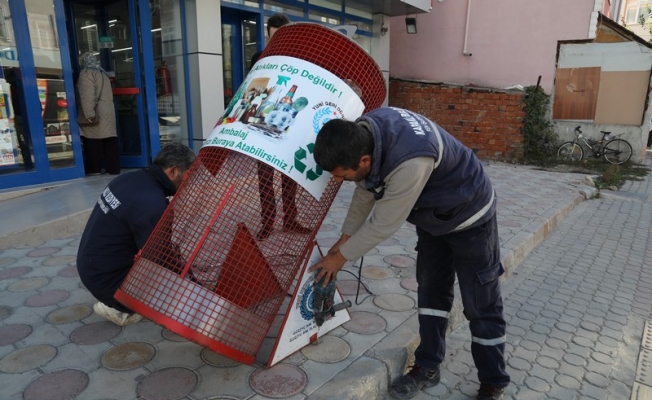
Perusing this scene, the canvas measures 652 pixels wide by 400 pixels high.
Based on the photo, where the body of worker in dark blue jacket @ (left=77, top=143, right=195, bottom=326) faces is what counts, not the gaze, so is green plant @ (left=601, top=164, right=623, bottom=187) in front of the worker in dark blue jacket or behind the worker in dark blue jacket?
in front

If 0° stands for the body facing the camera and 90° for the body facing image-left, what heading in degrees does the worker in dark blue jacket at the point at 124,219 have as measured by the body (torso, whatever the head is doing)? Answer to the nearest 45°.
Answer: approximately 225°

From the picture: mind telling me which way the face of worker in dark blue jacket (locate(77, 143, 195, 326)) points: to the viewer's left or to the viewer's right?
to the viewer's right

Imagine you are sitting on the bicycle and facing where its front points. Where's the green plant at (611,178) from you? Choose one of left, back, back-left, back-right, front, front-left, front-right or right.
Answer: left

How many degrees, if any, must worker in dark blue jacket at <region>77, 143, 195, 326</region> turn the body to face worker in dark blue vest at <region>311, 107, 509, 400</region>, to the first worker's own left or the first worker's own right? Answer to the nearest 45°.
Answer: approximately 90° to the first worker's own right

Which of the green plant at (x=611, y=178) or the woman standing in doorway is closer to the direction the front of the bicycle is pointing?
the woman standing in doorway

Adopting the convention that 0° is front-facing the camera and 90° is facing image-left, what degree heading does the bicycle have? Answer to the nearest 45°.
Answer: approximately 90°

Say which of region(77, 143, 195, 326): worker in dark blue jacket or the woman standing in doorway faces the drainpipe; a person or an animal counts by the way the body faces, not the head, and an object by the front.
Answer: the worker in dark blue jacket

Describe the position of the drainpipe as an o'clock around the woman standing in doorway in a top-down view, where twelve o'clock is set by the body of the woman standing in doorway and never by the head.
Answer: The drainpipe is roughly at 4 o'clock from the woman standing in doorway.

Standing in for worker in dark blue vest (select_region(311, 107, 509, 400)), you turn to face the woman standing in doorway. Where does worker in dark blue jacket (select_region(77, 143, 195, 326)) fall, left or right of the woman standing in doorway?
left
